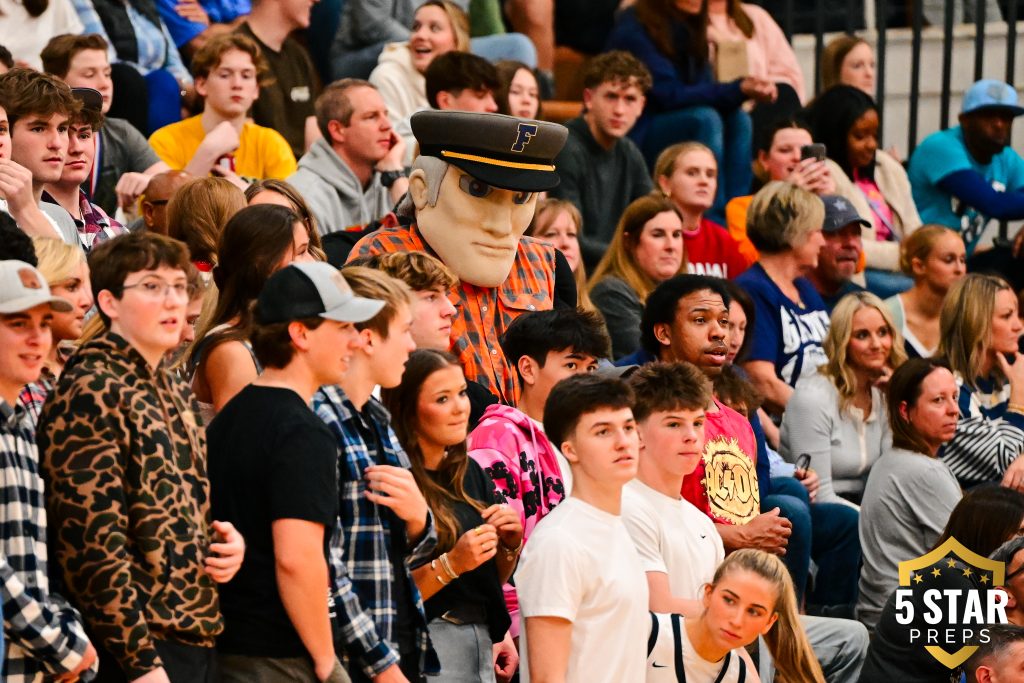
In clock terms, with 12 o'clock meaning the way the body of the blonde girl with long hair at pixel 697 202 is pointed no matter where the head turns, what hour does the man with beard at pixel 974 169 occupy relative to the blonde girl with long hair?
The man with beard is roughly at 9 o'clock from the blonde girl with long hair.

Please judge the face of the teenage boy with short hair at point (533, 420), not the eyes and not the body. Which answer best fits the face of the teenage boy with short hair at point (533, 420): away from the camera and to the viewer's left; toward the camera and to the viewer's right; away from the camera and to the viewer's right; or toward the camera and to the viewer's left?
toward the camera and to the viewer's right

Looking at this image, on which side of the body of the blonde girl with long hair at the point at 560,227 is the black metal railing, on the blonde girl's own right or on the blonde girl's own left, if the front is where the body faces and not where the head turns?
on the blonde girl's own left

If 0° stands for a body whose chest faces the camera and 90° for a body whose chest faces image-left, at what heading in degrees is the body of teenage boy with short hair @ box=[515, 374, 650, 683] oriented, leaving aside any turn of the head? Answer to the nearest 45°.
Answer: approximately 315°

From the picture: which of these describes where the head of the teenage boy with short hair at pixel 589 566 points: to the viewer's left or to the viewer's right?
to the viewer's right

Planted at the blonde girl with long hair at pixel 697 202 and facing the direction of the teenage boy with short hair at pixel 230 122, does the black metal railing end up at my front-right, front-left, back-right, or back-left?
back-right

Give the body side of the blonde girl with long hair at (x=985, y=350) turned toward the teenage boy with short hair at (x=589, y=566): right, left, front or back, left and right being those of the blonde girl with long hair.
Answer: right

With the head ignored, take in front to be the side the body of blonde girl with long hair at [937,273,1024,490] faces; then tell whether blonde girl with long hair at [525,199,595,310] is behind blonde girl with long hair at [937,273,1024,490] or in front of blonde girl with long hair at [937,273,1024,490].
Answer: behind

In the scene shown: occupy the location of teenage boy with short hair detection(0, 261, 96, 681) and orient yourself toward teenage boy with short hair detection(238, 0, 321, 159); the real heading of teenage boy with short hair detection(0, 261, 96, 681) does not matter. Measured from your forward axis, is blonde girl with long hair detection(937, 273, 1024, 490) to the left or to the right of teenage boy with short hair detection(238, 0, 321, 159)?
right

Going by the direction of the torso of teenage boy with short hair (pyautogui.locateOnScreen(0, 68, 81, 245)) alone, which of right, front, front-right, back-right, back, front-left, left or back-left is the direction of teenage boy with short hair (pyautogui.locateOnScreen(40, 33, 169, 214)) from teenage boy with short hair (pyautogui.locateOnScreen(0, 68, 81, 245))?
back-left

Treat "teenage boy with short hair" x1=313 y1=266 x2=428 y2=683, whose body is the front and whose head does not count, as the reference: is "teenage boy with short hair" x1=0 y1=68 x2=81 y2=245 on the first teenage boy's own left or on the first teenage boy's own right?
on the first teenage boy's own left

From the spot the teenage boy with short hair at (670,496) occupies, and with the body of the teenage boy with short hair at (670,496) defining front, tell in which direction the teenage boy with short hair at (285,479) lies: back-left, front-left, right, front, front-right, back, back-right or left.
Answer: right

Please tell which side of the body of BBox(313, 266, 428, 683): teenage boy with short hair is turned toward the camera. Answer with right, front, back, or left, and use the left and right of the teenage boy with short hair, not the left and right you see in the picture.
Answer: right

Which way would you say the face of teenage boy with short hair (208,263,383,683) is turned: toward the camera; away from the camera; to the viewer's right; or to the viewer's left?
to the viewer's right

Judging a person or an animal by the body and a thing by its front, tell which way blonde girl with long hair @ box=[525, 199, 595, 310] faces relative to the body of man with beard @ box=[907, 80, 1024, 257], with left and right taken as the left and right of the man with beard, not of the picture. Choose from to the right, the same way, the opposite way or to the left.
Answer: the same way
